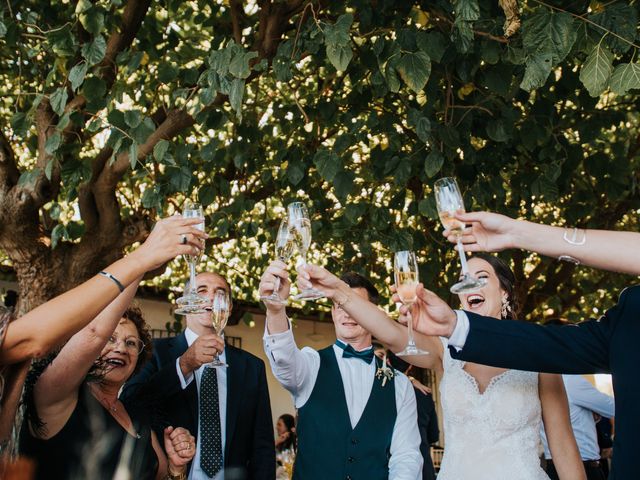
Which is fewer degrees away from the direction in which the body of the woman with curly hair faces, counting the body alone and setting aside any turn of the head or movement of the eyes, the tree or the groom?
the groom

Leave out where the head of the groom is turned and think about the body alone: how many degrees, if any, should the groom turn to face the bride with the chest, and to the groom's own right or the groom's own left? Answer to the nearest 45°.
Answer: approximately 45° to the groom's own left

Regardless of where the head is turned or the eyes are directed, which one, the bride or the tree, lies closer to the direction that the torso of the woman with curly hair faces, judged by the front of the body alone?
the bride

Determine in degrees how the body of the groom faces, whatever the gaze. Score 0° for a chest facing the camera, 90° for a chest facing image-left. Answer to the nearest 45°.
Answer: approximately 0°

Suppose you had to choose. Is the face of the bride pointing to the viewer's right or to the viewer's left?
to the viewer's left

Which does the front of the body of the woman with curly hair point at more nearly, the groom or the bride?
the bride
